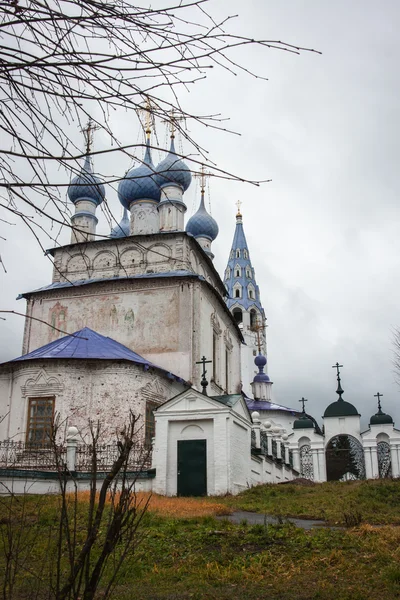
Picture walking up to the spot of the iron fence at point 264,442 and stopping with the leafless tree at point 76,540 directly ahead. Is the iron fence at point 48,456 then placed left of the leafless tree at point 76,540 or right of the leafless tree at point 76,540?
right

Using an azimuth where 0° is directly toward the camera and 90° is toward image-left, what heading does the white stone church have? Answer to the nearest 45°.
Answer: approximately 225°

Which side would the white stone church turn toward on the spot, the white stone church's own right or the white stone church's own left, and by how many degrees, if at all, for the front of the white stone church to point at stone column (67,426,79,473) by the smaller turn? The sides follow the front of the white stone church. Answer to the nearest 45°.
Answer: approximately 135° to the white stone church's own right
